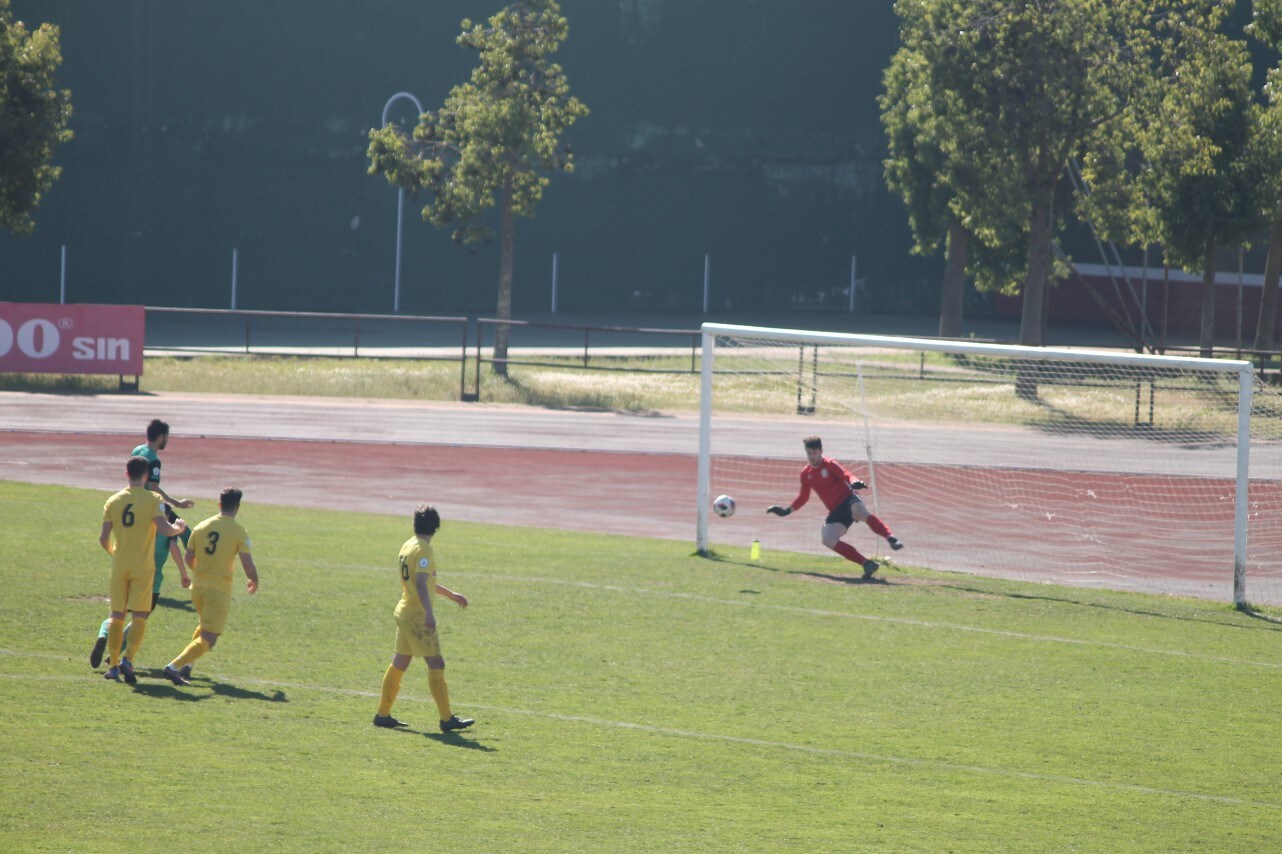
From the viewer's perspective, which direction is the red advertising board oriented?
toward the camera

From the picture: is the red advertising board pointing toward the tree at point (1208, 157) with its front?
no

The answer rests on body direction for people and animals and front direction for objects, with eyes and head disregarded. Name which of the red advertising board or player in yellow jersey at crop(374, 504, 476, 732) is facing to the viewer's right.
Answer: the player in yellow jersey

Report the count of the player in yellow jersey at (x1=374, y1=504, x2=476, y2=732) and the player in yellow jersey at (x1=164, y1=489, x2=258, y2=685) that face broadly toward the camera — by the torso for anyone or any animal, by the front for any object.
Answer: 0

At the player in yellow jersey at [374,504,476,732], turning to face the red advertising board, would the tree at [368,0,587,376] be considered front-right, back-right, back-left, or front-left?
front-right

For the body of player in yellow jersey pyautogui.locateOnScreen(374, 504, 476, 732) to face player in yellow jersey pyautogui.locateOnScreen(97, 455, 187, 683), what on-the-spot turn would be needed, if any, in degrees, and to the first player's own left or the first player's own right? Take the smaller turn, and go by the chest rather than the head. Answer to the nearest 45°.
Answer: approximately 135° to the first player's own left

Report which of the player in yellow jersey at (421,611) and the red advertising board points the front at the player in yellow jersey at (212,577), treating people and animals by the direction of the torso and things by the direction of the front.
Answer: the red advertising board

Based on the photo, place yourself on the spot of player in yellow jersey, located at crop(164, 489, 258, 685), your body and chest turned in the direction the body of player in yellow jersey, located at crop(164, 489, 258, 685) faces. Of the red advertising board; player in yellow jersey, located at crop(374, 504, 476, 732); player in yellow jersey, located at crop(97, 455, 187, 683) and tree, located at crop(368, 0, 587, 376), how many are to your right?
1

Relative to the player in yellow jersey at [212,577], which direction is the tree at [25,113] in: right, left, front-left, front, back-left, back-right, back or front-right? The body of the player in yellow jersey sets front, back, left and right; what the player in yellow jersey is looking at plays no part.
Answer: front-left

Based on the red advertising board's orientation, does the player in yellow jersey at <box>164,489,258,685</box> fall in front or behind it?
in front

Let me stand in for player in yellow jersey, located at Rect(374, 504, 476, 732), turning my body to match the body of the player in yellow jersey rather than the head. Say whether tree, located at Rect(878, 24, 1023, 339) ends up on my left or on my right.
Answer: on my left

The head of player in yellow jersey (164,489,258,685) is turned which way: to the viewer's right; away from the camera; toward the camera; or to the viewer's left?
away from the camera

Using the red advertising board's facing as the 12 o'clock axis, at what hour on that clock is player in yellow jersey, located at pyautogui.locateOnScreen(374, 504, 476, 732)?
The player in yellow jersey is roughly at 12 o'clock from the red advertising board.

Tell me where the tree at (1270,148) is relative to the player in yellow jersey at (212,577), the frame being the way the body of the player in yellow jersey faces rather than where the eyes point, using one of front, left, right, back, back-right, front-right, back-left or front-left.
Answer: front

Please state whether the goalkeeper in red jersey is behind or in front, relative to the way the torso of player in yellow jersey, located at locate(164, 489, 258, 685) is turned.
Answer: in front

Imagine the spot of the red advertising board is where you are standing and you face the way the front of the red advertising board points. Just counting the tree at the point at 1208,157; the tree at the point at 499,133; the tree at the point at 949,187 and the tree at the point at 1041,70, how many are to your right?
0
